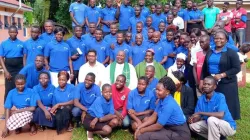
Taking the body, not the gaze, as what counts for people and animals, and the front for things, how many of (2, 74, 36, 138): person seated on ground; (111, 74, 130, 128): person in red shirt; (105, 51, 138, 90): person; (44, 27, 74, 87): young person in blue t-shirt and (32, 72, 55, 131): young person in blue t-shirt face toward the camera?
5

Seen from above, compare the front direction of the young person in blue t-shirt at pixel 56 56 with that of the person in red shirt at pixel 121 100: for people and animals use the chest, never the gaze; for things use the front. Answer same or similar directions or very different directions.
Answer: same or similar directions

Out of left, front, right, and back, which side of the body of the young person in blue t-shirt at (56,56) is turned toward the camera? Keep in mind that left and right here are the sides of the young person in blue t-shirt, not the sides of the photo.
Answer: front

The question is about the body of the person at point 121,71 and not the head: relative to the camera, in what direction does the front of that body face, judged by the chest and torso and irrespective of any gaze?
toward the camera

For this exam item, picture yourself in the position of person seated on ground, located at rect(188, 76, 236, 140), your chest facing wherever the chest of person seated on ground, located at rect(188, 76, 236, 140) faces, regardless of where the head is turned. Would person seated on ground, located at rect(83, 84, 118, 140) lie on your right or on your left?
on your right

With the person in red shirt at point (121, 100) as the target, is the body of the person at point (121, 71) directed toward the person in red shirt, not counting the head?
yes

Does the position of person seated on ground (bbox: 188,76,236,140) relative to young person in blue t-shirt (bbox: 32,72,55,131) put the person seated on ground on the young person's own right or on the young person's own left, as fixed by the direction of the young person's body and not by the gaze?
on the young person's own left

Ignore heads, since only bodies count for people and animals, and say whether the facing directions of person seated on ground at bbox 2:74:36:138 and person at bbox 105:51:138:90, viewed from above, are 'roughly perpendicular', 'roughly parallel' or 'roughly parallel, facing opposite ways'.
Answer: roughly parallel

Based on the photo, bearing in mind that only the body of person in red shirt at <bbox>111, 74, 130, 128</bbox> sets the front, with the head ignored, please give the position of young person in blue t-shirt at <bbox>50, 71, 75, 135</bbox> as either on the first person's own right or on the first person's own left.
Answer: on the first person's own right

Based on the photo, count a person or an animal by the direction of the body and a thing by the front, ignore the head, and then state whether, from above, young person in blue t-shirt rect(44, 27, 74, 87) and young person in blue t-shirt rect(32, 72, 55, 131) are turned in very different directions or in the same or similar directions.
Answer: same or similar directions

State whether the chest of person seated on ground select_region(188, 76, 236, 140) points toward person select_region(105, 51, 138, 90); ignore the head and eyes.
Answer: no

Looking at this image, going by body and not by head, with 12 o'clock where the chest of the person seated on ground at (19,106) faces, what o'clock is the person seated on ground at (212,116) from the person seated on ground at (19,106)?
the person seated on ground at (212,116) is roughly at 10 o'clock from the person seated on ground at (19,106).

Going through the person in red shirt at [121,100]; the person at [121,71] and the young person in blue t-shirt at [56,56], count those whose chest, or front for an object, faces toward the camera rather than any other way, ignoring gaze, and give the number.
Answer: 3

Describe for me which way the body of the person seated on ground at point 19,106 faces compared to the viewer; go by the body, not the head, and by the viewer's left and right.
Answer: facing the viewer

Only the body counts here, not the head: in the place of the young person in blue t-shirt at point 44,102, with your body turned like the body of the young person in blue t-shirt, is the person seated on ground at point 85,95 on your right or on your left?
on your left

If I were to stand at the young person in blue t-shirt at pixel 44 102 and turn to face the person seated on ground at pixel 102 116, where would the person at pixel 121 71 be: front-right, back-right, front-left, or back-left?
front-left

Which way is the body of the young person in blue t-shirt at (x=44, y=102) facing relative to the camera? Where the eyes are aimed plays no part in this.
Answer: toward the camera

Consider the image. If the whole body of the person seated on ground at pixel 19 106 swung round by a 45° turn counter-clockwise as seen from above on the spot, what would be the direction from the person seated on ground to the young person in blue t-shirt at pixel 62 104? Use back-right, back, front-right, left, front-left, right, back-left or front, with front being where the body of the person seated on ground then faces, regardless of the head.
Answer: front-left
